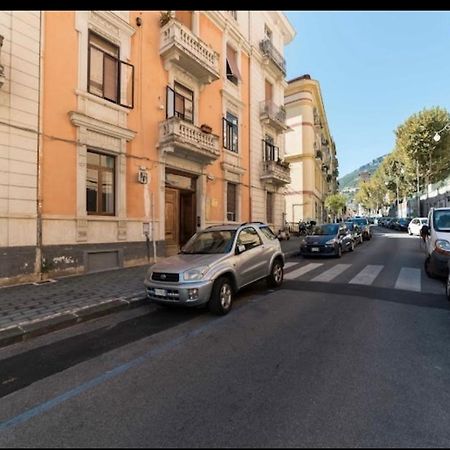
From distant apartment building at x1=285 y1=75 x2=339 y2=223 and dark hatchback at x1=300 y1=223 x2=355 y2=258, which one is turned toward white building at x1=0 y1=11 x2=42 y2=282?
the dark hatchback

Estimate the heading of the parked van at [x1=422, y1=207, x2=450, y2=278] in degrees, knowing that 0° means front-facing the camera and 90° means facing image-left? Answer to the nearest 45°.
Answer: approximately 0°

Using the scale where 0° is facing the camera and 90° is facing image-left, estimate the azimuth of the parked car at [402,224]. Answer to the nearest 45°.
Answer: approximately 45°

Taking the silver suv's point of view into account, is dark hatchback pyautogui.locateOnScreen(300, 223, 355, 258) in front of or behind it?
behind

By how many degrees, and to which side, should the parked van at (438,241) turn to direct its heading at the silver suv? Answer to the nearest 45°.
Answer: approximately 45° to its right

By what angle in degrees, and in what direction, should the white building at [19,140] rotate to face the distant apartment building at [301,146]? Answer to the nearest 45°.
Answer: approximately 90° to its left

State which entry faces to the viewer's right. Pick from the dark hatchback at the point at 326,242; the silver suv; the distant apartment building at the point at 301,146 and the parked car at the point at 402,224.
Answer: the distant apartment building

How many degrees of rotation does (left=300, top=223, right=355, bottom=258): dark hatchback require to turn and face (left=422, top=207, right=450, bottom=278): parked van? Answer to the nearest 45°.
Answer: approximately 90° to its left

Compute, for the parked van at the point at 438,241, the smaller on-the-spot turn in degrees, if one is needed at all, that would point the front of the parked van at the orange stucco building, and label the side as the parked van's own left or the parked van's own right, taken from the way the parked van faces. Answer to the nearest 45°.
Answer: approximately 90° to the parked van's own right

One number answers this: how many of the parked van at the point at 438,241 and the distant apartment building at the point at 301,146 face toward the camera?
1

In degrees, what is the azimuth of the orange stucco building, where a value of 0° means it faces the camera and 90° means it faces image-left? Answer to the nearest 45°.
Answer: approximately 315°
